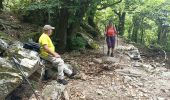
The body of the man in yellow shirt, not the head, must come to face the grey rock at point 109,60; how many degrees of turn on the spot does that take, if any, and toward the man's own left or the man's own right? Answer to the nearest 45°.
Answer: approximately 45° to the man's own left

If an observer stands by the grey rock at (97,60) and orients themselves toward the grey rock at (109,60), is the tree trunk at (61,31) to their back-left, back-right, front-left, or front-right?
back-left

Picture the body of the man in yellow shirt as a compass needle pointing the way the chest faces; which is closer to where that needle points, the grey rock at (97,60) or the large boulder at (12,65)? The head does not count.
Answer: the grey rock

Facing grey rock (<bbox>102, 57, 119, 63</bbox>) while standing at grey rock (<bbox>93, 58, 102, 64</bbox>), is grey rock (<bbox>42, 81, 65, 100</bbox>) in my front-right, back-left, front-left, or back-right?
back-right

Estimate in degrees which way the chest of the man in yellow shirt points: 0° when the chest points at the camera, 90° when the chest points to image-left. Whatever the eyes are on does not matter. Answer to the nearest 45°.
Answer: approximately 270°

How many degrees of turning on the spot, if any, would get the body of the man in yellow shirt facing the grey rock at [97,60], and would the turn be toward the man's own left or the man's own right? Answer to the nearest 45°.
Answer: approximately 45° to the man's own left

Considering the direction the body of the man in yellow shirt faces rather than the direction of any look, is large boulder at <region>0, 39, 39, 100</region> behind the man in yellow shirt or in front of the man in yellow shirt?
behind

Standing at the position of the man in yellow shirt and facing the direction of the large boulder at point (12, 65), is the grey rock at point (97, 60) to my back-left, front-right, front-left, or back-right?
back-right

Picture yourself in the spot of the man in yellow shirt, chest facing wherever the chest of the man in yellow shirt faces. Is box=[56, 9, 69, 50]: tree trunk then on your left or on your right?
on your left
